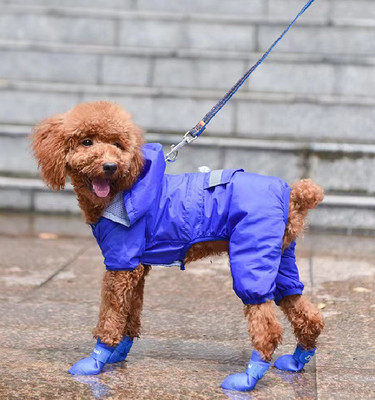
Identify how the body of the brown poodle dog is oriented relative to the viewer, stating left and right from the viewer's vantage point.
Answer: facing to the left of the viewer
